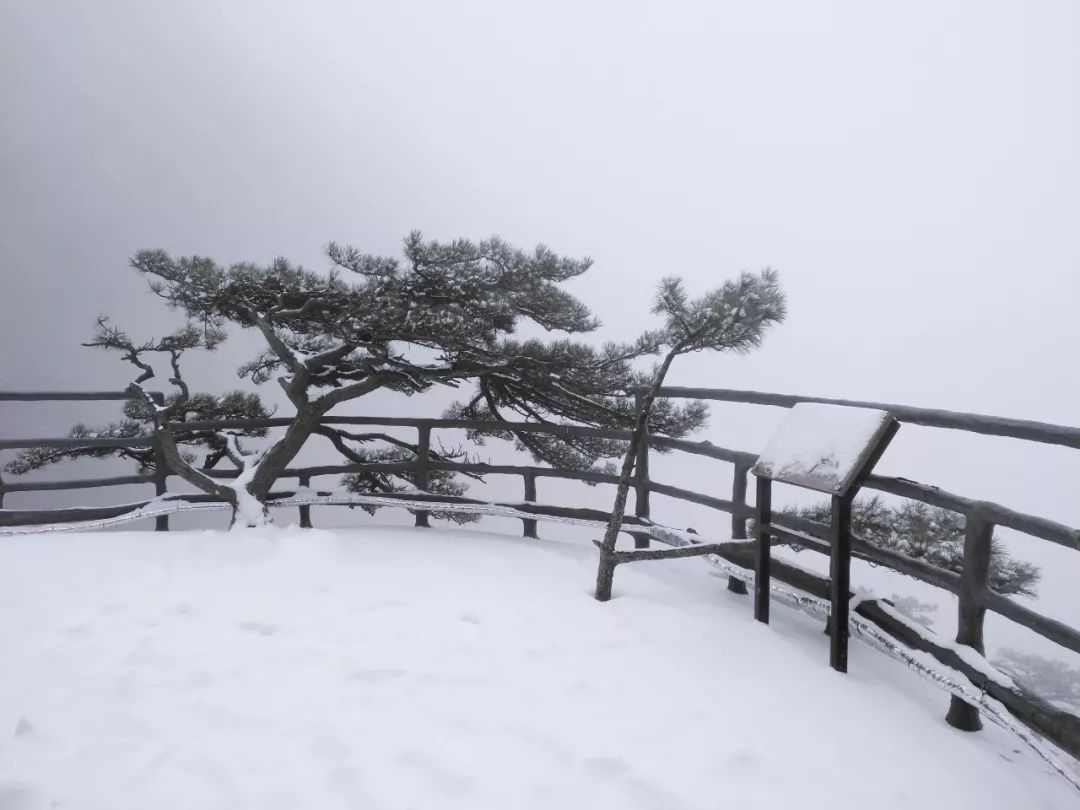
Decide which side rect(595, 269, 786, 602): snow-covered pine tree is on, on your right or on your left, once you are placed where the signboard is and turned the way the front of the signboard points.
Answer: on your right

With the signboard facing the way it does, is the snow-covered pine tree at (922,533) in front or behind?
behind

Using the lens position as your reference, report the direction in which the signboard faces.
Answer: facing the viewer and to the left of the viewer

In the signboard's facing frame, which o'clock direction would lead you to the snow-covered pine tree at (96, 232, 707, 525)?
The snow-covered pine tree is roughly at 2 o'clock from the signboard.

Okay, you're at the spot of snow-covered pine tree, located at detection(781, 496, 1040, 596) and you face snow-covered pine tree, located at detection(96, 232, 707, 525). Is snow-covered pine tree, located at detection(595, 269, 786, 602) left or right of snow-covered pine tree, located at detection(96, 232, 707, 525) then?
left
